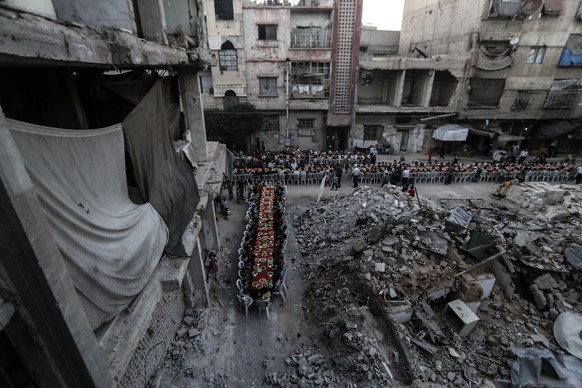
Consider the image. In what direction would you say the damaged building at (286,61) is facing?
toward the camera

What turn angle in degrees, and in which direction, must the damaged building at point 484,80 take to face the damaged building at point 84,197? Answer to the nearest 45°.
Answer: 0° — it already faces it

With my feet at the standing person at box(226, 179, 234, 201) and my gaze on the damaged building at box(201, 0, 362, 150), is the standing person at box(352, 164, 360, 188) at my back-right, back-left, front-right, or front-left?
front-right

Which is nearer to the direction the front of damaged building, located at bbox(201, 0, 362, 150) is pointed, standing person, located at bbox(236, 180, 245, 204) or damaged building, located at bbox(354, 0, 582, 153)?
the standing person

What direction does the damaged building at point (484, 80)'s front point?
toward the camera

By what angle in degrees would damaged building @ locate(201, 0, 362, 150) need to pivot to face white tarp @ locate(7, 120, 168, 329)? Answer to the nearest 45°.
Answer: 0° — it already faces it

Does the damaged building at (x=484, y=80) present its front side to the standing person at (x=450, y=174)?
yes

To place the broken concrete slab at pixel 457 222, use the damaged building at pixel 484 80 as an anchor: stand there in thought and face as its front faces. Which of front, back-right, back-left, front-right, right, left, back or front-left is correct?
front
